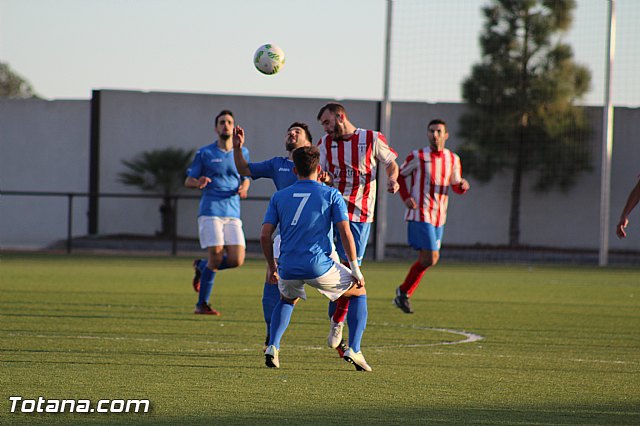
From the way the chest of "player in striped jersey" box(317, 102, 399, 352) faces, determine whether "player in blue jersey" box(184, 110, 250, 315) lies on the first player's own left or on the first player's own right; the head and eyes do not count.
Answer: on the first player's own right

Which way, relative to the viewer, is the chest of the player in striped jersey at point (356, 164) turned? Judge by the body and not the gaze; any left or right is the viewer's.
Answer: facing the viewer and to the left of the viewer

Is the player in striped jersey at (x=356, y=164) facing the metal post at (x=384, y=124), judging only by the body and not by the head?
no

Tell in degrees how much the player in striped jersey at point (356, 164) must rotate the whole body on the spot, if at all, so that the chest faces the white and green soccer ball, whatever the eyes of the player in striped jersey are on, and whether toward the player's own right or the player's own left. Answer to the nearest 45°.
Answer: approximately 90° to the player's own right

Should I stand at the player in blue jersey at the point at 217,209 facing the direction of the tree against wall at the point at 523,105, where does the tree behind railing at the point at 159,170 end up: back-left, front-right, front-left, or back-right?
front-left

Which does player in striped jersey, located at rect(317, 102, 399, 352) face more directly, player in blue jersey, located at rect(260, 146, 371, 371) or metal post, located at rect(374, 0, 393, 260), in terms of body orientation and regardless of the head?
the player in blue jersey

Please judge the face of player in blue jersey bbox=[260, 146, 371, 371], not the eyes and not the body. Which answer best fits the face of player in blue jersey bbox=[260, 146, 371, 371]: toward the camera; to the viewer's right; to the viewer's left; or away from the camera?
away from the camera

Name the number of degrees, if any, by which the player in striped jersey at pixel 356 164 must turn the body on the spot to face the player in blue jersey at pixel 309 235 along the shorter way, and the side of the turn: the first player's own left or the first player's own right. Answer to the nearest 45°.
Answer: approximately 45° to the first player's own left

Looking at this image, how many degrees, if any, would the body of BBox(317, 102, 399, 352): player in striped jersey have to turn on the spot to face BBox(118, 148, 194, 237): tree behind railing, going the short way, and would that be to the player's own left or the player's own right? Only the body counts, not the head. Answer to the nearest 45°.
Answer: approximately 135° to the player's own right

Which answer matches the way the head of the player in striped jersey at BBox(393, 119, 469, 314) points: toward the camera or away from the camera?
toward the camera

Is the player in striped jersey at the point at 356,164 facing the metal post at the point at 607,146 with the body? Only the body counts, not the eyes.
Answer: no

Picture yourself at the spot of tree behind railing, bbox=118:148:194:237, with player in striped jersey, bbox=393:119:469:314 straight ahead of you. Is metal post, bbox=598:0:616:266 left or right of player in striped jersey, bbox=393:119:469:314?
left

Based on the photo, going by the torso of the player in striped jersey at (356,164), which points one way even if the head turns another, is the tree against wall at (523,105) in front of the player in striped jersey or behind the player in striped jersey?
behind
